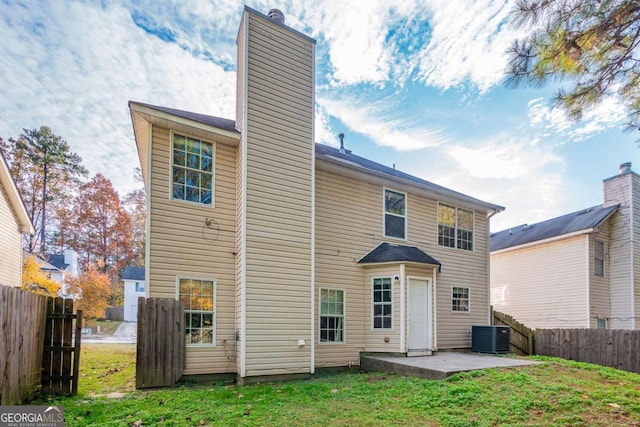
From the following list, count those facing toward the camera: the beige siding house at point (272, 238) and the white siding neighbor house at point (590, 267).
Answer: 0

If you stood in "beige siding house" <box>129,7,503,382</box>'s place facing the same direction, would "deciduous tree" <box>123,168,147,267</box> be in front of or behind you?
in front

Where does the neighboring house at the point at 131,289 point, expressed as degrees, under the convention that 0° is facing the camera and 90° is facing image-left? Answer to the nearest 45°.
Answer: approximately 0°

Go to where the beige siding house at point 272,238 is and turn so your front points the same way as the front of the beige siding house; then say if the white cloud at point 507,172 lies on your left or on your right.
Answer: on your right

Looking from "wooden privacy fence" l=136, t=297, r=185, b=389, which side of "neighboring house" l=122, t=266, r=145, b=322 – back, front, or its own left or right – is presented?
front

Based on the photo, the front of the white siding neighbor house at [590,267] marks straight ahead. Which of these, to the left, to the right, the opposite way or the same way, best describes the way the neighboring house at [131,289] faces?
the opposite way

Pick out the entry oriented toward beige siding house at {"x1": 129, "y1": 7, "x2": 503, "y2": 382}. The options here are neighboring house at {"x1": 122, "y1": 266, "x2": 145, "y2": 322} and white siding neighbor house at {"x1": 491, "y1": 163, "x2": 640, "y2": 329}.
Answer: the neighboring house

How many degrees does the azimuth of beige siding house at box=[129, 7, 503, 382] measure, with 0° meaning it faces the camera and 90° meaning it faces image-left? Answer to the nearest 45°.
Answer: approximately 135°

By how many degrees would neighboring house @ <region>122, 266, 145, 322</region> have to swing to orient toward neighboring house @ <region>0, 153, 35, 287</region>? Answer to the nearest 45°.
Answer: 0° — it already faces it
